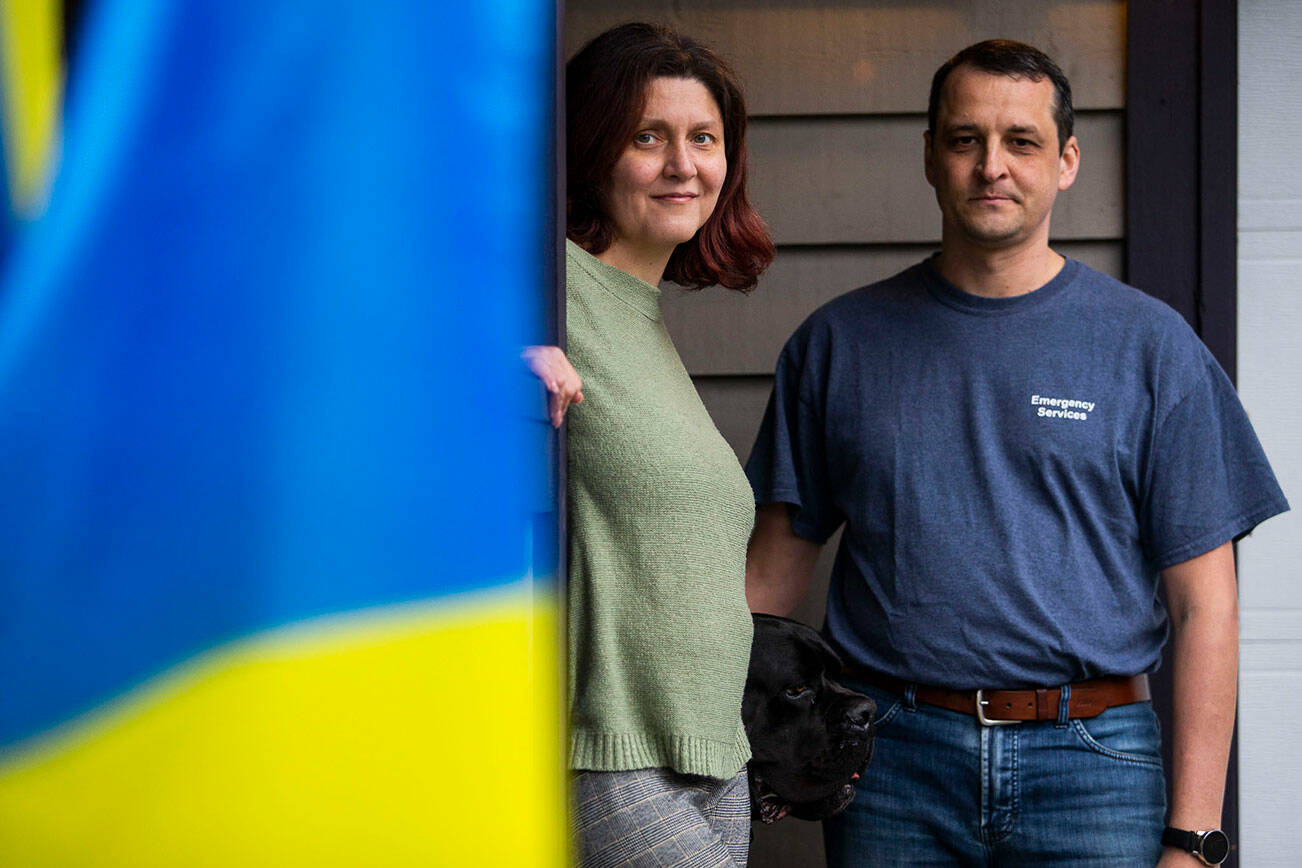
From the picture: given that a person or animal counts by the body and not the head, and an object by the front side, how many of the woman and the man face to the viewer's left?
0

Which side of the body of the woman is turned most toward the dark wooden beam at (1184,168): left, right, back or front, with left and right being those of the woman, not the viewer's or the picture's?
left

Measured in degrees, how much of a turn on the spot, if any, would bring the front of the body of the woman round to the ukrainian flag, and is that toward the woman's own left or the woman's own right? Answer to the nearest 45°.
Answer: approximately 45° to the woman's own right

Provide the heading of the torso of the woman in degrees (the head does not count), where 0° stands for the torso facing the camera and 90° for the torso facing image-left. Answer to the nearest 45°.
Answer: approximately 315°

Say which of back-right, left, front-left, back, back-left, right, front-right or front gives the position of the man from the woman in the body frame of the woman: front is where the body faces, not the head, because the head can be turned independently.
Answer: left

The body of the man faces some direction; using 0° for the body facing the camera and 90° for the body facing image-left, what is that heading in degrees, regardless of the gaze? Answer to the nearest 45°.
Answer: approximately 0°

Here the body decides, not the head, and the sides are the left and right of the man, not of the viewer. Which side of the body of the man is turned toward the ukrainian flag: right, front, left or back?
front

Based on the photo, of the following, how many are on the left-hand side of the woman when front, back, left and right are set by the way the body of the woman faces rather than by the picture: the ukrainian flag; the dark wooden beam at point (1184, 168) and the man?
2
